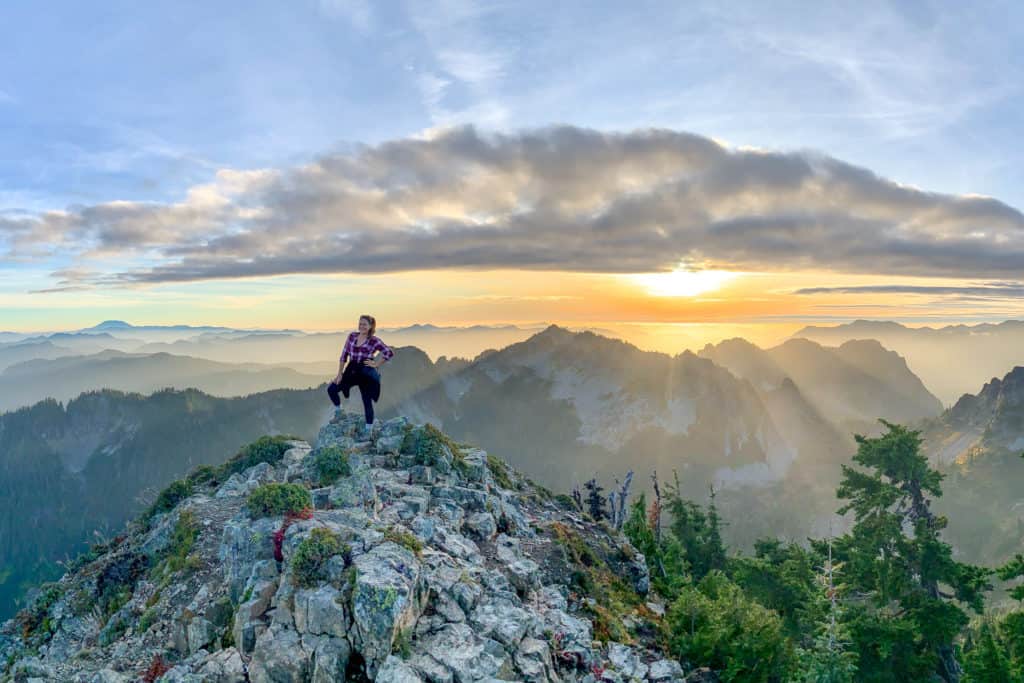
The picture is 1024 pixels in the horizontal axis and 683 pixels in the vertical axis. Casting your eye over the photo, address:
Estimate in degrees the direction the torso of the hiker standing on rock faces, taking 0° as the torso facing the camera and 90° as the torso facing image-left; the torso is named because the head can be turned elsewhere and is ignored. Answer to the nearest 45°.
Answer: approximately 45°

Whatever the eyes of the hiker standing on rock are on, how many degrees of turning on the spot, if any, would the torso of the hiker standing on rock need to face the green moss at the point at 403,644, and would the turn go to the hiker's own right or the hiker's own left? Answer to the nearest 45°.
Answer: approximately 45° to the hiker's own left

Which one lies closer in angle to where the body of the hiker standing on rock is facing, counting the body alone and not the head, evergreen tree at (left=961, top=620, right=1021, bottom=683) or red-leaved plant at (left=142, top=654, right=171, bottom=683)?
the red-leaved plant

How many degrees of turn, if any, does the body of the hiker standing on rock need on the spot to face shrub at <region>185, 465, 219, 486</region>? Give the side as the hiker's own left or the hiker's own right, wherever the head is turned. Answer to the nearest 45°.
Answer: approximately 90° to the hiker's own right

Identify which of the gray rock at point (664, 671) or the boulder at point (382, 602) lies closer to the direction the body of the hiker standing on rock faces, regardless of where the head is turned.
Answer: the boulder

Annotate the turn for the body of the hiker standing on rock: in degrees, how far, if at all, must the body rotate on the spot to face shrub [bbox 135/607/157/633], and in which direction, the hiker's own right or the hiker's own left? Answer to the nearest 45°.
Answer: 0° — they already face it

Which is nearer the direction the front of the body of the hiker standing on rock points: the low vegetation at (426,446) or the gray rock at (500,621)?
the gray rock

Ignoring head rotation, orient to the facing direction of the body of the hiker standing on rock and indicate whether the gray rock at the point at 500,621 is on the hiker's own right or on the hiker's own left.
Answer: on the hiker's own left

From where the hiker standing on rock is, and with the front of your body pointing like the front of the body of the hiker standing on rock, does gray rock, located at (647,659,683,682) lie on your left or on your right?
on your left
